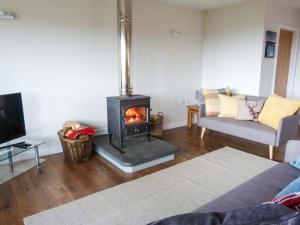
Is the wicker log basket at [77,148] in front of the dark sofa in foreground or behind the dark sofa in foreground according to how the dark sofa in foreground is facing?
in front

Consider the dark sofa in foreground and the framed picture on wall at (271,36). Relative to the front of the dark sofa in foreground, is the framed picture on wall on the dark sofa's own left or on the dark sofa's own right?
on the dark sofa's own right

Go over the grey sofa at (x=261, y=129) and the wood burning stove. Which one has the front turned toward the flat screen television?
the grey sofa

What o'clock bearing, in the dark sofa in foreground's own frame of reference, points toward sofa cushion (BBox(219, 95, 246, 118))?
The sofa cushion is roughly at 1 o'clock from the dark sofa in foreground.

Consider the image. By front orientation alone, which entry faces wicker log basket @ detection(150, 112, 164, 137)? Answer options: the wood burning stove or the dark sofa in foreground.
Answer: the dark sofa in foreground

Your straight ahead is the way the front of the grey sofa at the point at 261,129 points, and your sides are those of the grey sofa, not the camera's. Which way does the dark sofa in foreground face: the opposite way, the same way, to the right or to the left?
to the right

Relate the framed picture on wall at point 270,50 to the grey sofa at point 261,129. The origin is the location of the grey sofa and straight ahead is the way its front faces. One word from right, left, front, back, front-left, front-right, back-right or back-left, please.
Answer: back-right

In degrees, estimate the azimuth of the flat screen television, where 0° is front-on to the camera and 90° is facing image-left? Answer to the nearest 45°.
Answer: approximately 315°

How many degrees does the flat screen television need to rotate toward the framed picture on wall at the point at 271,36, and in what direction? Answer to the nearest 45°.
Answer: approximately 45° to its left

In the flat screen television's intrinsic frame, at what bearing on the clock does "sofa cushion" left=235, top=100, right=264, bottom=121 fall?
The sofa cushion is roughly at 11 o'clock from the flat screen television.

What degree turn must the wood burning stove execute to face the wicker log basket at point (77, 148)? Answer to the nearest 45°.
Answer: approximately 135° to its right

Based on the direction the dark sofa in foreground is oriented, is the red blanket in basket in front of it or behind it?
in front

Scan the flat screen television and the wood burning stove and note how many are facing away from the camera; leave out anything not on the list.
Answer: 0

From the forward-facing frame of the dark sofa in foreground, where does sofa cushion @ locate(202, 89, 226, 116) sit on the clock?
The sofa cushion is roughly at 1 o'clock from the dark sofa in foreground.
